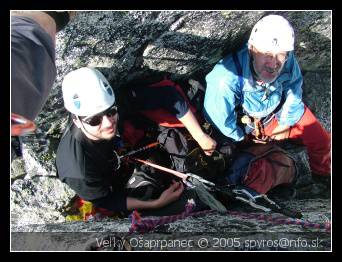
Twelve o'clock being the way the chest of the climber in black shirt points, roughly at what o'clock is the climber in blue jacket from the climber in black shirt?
The climber in blue jacket is roughly at 10 o'clock from the climber in black shirt.

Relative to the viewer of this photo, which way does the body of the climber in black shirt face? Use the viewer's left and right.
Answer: facing the viewer and to the right of the viewer

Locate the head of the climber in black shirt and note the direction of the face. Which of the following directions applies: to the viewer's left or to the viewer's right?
to the viewer's right

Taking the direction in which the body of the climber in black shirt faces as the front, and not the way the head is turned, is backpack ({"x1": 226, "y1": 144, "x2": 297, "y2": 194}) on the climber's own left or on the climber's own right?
on the climber's own left
